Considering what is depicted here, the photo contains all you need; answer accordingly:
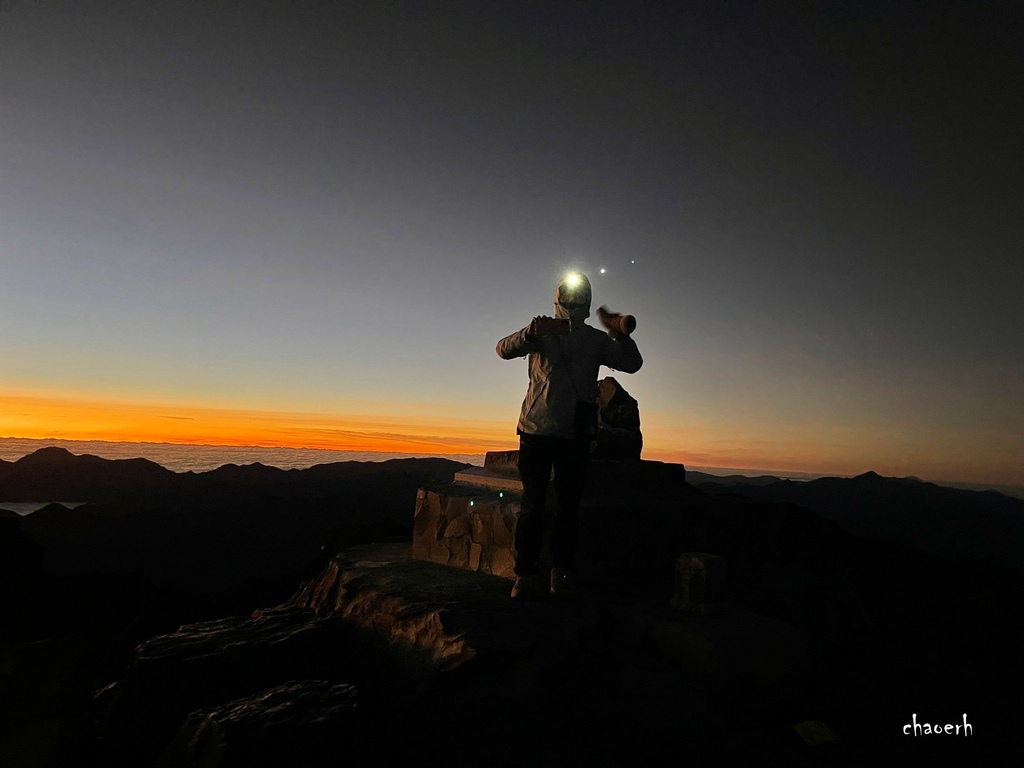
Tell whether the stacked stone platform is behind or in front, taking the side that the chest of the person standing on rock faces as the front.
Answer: behind

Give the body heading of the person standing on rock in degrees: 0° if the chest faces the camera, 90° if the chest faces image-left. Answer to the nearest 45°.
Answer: approximately 0°
